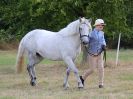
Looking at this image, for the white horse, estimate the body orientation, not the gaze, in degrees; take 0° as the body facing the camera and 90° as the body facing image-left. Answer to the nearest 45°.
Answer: approximately 270°
